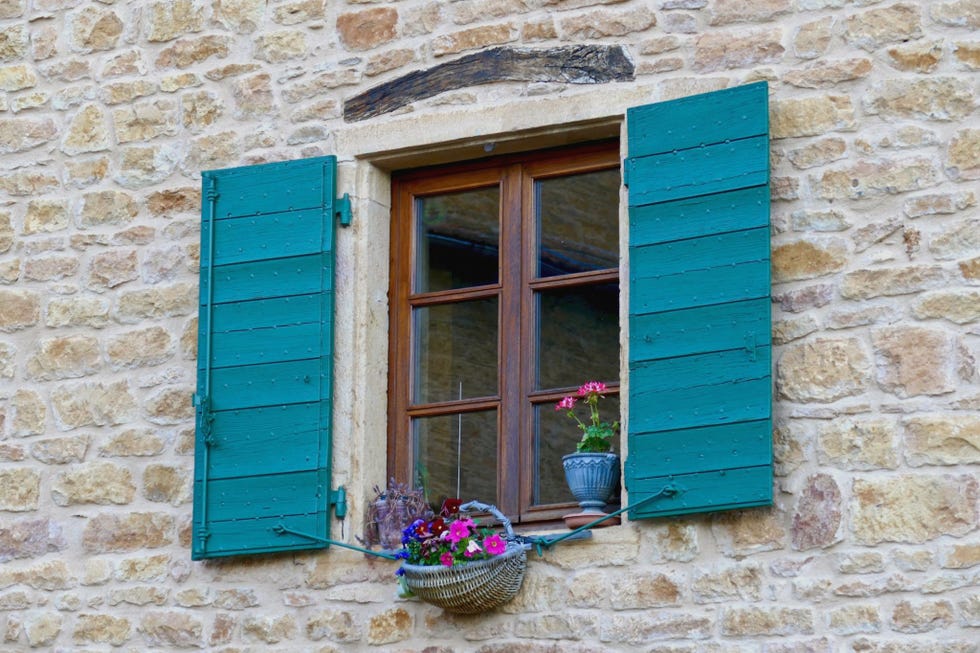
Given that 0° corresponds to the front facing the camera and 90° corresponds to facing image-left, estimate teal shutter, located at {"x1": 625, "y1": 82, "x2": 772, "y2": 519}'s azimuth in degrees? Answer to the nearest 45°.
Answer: approximately 45°

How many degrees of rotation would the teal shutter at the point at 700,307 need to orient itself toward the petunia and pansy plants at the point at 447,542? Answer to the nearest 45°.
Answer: approximately 45° to its right

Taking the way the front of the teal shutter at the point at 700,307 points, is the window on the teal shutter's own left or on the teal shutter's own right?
on the teal shutter's own right

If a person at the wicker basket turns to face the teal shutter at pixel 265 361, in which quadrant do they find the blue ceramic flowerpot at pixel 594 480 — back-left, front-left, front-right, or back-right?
back-right

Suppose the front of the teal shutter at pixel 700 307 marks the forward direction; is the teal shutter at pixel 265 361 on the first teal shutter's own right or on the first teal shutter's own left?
on the first teal shutter's own right
